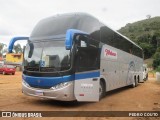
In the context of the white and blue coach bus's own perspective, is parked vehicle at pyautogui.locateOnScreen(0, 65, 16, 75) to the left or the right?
on its right

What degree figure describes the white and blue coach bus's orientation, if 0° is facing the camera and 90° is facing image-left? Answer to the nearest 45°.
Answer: approximately 45°
